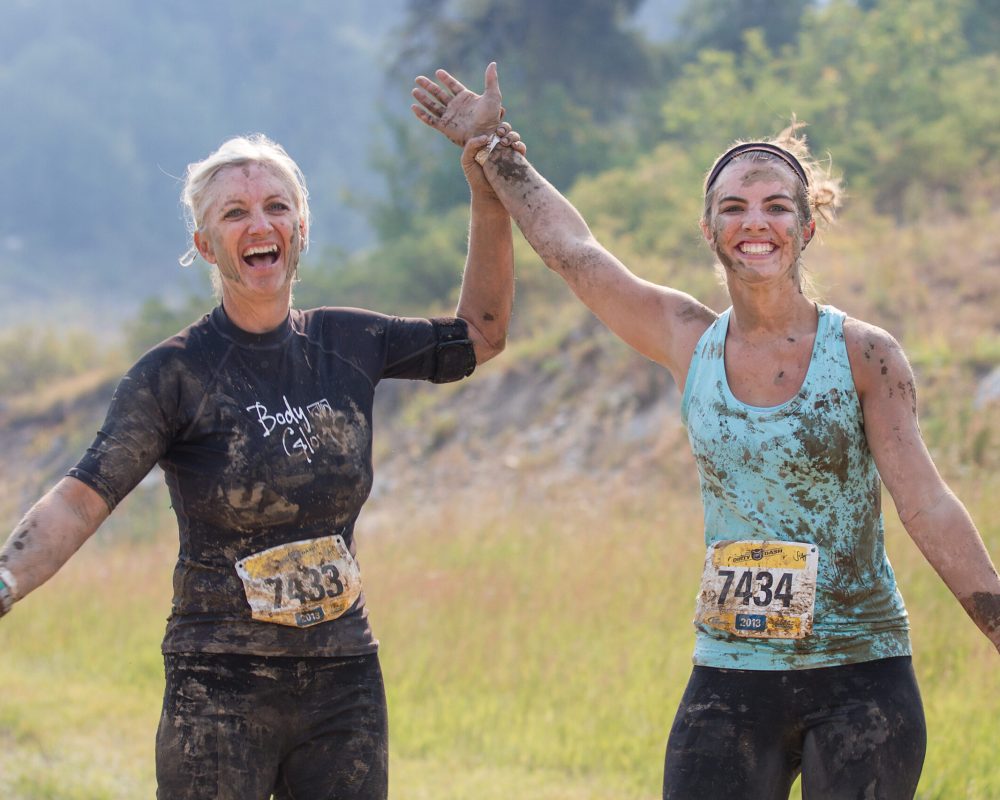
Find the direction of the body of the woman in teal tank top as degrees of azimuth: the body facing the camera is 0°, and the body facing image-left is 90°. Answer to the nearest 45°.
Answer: approximately 0°

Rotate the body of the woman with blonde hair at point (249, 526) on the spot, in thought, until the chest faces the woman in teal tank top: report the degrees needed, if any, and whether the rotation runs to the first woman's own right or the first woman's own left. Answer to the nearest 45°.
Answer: approximately 90° to the first woman's own left

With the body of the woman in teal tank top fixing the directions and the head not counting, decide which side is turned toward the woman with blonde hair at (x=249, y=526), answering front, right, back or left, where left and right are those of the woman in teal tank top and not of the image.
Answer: right

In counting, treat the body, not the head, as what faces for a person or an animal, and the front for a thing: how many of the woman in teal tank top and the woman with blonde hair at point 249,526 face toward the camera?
2

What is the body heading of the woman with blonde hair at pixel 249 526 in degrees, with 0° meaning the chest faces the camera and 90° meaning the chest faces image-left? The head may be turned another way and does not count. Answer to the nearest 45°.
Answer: approximately 0°
